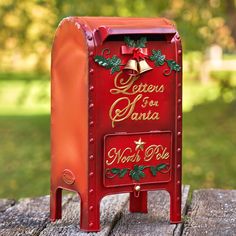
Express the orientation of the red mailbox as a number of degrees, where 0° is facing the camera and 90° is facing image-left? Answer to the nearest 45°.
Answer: approximately 315°

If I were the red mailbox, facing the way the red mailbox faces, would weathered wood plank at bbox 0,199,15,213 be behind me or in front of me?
behind
